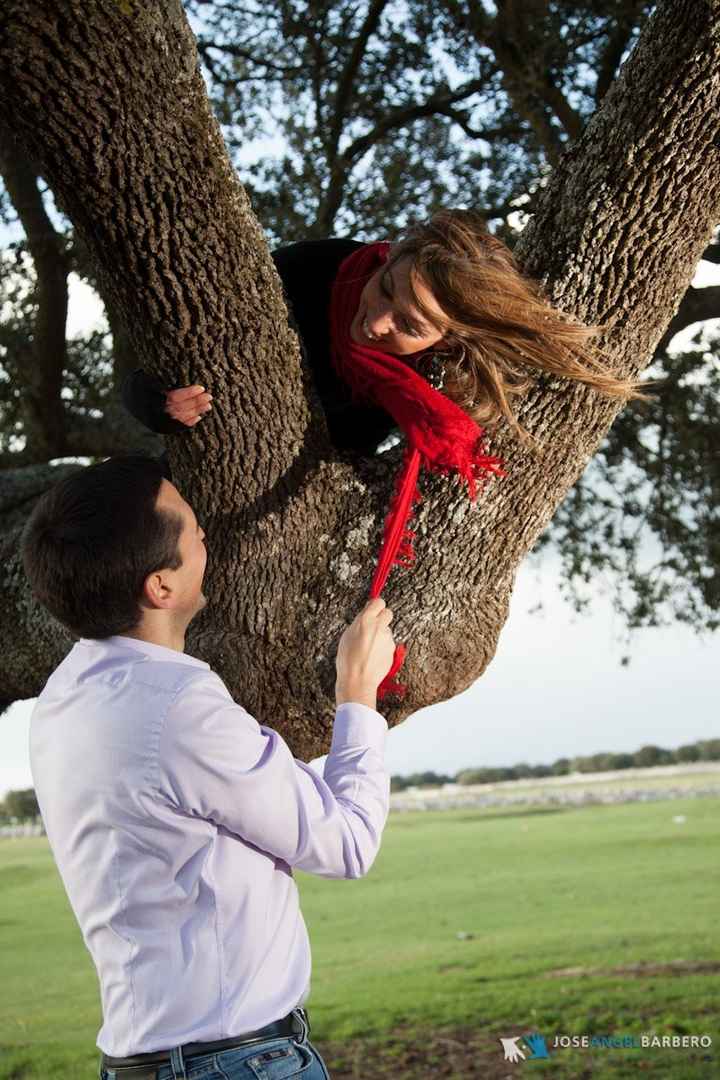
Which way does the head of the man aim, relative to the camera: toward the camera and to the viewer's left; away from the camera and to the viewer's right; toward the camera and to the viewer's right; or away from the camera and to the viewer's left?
away from the camera and to the viewer's right

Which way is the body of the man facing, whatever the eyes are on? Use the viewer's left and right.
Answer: facing away from the viewer and to the right of the viewer
